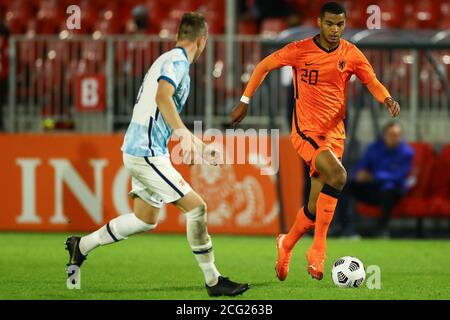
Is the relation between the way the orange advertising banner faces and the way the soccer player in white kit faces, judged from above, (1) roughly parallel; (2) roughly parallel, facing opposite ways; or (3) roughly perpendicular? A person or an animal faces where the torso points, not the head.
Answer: roughly perpendicular

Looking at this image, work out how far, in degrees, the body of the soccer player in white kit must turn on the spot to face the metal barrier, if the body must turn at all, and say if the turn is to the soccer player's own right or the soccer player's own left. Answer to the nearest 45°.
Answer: approximately 90° to the soccer player's own left

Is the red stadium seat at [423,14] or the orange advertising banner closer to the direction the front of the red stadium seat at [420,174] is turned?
the orange advertising banner

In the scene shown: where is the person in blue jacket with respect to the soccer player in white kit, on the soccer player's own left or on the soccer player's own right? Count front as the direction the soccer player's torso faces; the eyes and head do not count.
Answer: on the soccer player's own left

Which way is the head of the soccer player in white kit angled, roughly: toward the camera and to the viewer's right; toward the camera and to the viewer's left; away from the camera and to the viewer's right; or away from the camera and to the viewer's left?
away from the camera and to the viewer's right

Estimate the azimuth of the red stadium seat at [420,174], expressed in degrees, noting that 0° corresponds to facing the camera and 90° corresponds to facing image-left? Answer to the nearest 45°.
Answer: approximately 45°

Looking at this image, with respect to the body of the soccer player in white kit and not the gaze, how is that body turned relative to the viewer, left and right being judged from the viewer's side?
facing to the right of the viewer

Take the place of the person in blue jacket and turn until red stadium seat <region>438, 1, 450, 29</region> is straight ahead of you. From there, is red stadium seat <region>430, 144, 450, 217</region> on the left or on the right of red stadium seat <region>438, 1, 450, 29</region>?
right

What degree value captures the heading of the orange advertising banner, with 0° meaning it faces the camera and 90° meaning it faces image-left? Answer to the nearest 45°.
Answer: approximately 0°

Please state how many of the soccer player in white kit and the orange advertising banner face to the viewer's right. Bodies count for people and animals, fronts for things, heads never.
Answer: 1
